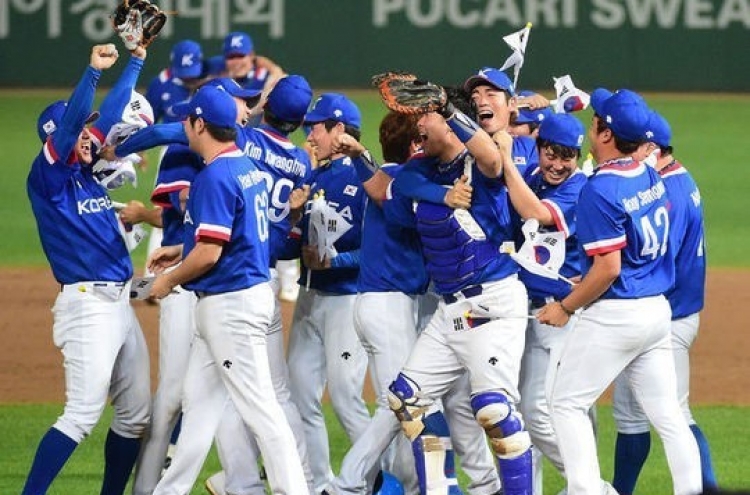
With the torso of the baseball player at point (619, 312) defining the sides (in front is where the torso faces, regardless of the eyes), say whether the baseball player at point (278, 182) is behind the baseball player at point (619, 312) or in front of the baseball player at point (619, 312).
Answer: in front

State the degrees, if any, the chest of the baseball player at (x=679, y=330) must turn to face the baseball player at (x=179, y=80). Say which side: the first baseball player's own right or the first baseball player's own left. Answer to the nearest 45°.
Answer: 0° — they already face them

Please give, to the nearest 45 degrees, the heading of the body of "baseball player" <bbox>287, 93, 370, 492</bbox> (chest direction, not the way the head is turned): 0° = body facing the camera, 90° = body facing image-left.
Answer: approximately 45°

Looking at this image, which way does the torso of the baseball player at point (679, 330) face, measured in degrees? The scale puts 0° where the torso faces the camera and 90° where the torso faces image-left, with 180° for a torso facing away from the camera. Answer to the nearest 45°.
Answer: approximately 135°

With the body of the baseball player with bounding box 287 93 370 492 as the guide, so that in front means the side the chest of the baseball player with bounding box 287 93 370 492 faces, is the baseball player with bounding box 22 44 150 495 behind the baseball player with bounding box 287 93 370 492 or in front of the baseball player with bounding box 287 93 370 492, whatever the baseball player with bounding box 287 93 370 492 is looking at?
in front

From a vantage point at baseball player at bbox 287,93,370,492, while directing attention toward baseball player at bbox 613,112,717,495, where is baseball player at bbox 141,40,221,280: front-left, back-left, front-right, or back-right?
back-left

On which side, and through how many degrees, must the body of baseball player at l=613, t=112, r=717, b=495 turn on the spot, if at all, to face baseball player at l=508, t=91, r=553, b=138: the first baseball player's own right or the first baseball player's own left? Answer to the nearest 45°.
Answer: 0° — they already face them

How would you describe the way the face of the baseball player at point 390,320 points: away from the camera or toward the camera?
away from the camera

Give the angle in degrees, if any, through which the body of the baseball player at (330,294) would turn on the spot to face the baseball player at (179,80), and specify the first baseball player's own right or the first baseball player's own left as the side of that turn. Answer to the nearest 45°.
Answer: approximately 135° to the first baseball player's own right

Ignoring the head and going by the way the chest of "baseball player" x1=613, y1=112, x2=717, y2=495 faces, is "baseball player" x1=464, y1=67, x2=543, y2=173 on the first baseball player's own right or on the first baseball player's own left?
on the first baseball player's own left

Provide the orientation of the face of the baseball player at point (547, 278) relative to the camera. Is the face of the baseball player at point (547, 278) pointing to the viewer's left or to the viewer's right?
to the viewer's left

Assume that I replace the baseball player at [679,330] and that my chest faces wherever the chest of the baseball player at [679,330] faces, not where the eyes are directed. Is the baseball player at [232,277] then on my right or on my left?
on my left
